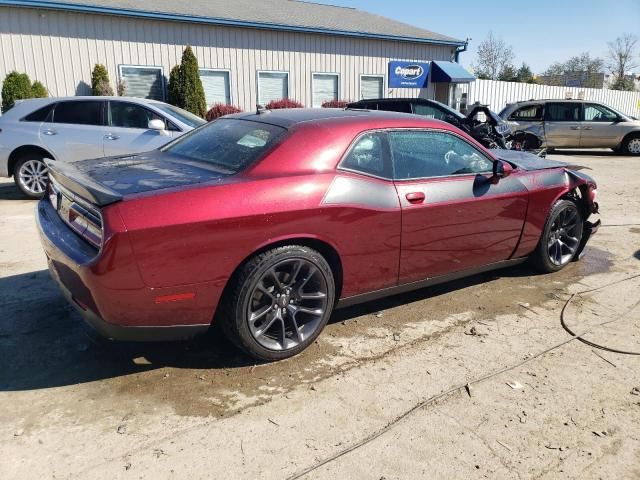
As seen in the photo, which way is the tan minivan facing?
to the viewer's right

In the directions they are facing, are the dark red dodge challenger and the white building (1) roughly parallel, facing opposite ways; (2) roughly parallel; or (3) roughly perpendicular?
roughly perpendicular

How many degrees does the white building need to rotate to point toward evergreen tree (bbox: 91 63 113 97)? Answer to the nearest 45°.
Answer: approximately 90° to its right

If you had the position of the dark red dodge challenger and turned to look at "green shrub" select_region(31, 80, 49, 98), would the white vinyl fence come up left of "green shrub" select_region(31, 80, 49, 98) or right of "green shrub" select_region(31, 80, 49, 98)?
right

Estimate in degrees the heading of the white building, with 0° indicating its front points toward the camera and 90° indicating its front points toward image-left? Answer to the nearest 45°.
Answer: approximately 315°

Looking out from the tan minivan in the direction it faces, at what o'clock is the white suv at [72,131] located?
The white suv is roughly at 4 o'clock from the tan minivan.

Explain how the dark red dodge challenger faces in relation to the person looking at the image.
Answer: facing away from the viewer and to the right of the viewer

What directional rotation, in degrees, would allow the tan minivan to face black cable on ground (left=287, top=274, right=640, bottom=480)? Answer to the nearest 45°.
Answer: approximately 90° to its right

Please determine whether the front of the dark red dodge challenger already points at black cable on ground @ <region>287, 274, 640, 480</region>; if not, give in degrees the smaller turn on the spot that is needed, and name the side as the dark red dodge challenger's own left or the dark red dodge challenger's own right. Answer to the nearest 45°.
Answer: approximately 90° to the dark red dodge challenger's own right
